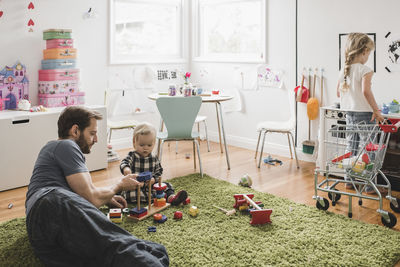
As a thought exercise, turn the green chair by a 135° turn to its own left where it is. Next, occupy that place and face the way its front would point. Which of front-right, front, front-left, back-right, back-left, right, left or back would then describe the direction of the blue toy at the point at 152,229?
front-left

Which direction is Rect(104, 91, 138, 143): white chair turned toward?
to the viewer's right

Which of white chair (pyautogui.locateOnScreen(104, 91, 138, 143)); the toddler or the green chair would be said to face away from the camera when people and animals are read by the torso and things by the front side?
the green chair

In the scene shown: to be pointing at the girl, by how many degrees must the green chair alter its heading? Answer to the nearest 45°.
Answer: approximately 90° to its right

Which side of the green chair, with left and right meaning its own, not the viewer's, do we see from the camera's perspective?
back

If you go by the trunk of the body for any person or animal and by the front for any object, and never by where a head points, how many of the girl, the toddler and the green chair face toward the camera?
1

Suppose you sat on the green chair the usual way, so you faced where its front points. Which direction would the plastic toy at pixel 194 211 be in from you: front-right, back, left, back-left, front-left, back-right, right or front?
back

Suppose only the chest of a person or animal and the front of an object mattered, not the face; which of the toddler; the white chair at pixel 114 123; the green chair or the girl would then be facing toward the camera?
the toddler

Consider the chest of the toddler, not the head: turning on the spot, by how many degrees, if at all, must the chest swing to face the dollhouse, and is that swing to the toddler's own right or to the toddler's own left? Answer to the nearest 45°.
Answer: approximately 135° to the toddler's own right
